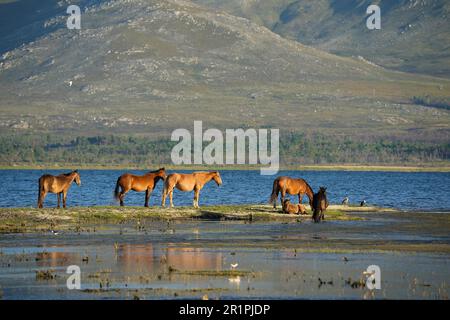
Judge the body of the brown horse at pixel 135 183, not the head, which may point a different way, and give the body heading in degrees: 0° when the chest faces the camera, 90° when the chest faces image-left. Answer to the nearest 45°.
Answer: approximately 270°

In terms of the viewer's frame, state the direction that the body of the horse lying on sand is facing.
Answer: to the viewer's left

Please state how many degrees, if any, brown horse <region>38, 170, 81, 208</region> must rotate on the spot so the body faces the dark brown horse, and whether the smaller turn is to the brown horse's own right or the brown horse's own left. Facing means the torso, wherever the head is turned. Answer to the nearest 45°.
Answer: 0° — it already faces it

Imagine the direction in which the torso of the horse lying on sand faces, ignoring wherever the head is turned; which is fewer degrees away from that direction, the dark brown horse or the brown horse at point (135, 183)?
the brown horse

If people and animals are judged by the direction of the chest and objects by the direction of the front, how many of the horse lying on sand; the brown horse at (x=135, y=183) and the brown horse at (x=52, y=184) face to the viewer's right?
2

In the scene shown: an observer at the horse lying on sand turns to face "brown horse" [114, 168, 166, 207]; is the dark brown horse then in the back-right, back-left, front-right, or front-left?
back-left

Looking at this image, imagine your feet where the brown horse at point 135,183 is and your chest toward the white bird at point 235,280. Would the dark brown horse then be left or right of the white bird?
left

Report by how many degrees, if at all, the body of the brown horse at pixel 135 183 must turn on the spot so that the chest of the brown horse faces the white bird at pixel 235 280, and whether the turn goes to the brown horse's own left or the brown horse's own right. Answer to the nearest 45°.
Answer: approximately 90° to the brown horse's own right

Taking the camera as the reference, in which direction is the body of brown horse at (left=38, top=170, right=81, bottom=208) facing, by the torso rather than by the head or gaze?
to the viewer's right
